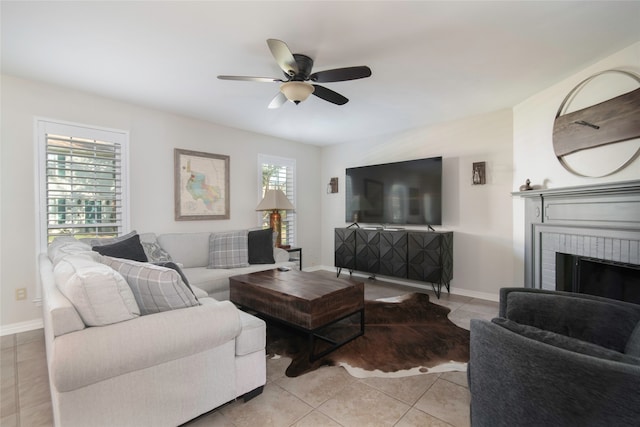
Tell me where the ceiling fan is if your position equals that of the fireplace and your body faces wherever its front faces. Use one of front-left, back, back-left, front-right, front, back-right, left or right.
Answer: front

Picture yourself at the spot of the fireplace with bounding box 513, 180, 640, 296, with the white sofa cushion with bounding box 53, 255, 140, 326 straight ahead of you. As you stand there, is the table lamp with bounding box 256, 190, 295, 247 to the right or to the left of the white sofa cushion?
right

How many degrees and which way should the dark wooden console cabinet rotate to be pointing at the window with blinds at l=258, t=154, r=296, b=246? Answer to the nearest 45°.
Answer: approximately 45° to its right

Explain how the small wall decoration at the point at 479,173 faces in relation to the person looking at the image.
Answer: facing the viewer

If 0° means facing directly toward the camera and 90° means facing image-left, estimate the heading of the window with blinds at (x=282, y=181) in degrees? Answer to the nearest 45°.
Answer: approximately 315°

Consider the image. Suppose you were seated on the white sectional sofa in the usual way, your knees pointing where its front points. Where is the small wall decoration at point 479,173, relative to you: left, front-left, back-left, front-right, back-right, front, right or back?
front

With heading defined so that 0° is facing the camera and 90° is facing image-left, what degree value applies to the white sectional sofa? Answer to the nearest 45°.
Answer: approximately 270°

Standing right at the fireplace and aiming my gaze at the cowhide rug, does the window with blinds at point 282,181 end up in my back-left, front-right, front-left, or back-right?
front-right

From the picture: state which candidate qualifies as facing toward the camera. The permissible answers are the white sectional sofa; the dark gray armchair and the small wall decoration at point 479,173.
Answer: the small wall decoration

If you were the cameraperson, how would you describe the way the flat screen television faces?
facing the viewer and to the left of the viewer

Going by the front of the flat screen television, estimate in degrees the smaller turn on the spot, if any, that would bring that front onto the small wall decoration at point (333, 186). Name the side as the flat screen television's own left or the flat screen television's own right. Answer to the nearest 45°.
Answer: approximately 90° to the flat screen television's own right

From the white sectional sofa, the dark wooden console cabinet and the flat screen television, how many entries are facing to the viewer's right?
1

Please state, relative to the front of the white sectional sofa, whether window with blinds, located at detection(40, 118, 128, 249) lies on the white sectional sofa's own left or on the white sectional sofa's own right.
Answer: on the white sectional sofa's own left

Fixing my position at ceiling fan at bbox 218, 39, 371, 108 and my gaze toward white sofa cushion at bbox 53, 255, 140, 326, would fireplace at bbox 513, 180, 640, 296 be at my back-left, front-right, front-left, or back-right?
back-left

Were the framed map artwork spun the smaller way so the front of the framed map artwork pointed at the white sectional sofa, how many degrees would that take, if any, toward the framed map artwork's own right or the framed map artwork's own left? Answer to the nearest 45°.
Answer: approximately 45° to the framed map artwork's own right

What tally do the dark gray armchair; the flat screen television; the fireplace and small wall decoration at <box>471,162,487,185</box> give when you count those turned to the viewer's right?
0
